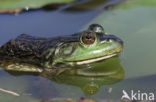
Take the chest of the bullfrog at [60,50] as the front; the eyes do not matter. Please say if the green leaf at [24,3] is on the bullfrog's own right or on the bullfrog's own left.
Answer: on the bullfrog's own left

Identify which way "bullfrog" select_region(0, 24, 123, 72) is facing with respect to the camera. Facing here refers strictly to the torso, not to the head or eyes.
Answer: to the viewer's right
